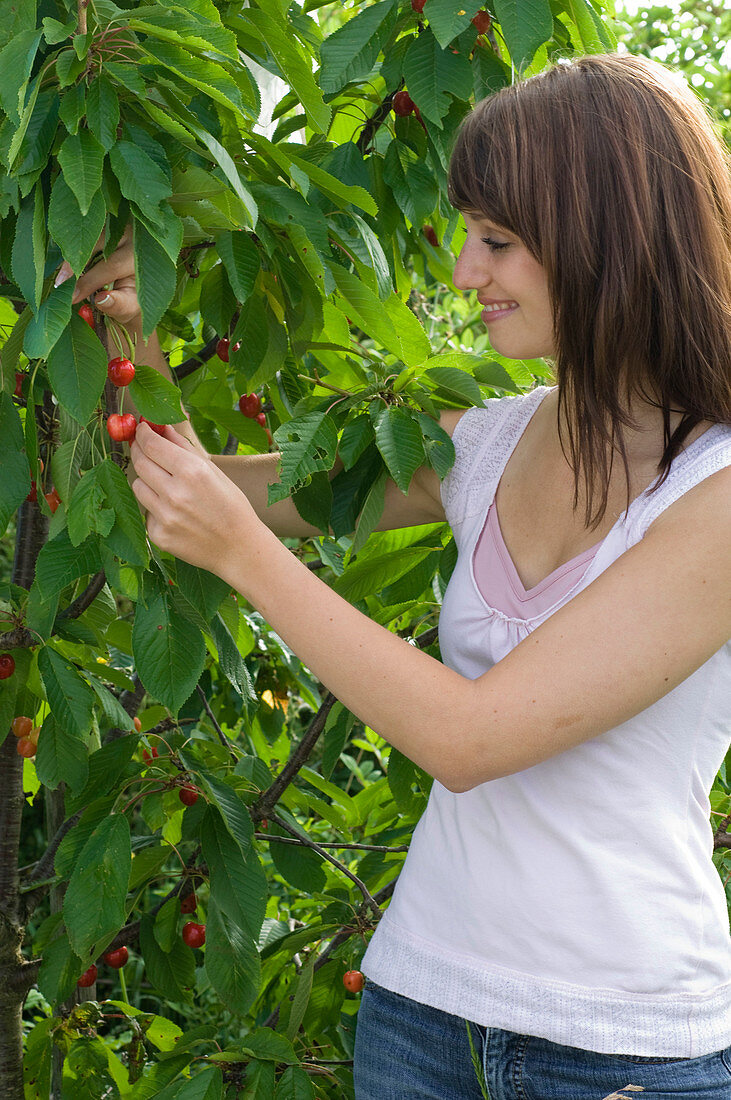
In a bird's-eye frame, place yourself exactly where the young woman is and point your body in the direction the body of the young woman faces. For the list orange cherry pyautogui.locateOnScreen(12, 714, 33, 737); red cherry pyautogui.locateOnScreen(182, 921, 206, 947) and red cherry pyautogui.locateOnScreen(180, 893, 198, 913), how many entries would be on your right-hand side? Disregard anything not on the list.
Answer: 3

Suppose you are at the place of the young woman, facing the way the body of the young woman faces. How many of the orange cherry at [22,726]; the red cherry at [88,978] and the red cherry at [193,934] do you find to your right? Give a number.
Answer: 3

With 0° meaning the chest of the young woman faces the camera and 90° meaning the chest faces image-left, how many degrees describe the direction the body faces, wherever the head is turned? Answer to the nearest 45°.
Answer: approximately 45°

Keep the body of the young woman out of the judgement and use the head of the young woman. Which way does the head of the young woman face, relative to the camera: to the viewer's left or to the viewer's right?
to the viewer's left

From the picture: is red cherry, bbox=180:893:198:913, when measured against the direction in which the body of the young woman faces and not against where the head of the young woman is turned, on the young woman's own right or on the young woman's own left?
on the young woman's own right
